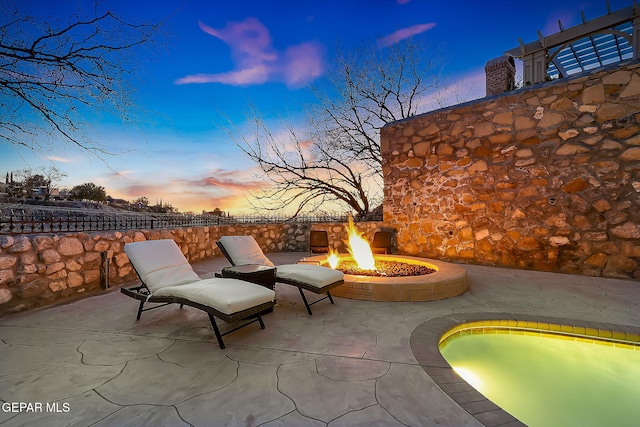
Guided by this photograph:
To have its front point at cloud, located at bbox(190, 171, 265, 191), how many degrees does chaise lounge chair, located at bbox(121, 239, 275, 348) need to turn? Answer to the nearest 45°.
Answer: approximately 135° to its left

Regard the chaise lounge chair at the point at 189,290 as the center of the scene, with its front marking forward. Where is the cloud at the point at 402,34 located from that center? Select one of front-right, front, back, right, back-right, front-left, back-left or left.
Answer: left

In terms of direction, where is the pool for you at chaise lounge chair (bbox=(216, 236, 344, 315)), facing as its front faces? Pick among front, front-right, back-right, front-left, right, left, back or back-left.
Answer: front

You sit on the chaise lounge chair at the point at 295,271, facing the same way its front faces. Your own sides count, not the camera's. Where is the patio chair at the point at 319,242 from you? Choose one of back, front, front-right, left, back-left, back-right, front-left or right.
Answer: back-left

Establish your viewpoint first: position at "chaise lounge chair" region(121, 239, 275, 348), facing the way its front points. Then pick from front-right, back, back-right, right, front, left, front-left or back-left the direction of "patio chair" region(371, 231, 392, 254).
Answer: left

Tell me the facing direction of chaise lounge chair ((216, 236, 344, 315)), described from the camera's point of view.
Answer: facing the viewer and to the right of the viewer

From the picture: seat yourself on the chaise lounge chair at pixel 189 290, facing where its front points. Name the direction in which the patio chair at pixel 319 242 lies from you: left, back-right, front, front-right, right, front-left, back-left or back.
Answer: left

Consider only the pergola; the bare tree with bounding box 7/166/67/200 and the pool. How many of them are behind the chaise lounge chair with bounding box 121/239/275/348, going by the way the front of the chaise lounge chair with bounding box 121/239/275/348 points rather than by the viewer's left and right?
1

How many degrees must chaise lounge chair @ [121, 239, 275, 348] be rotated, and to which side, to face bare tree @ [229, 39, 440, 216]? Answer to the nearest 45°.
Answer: approximately 90° to its left

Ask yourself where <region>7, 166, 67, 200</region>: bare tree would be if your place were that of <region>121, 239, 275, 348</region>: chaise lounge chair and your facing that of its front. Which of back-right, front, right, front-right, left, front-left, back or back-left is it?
back

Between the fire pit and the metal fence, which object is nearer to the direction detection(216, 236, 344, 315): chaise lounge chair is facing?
the fire pit

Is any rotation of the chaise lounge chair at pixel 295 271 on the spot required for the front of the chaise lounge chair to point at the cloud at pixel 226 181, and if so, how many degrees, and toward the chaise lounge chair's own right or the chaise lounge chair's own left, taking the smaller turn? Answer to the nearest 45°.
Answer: approximately 135° to the chaise lounge chair's own left

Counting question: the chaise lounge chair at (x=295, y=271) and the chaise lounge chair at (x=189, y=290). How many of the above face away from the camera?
0

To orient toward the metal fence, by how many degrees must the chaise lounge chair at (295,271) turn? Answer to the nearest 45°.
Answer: approximately 135° to its right
